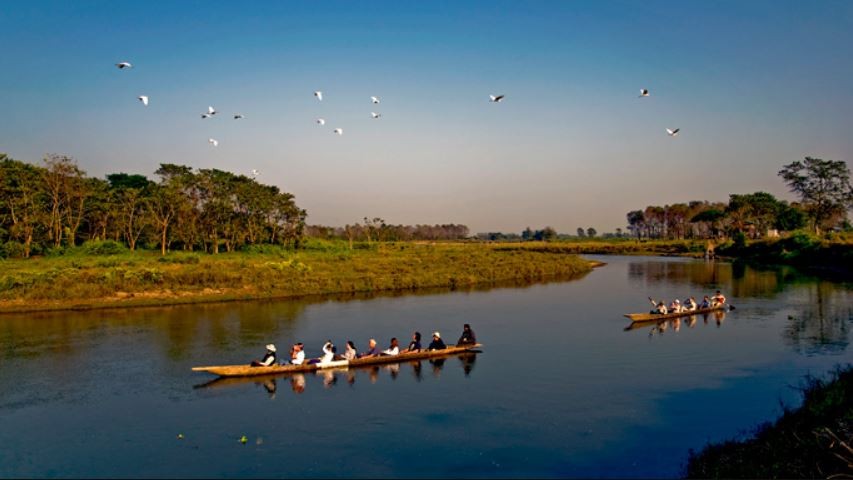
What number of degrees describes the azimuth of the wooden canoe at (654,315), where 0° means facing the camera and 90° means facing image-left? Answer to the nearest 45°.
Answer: approximately 90°

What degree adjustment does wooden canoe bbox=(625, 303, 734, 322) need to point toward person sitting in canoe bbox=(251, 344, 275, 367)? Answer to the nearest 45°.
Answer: approximately 45° to its left

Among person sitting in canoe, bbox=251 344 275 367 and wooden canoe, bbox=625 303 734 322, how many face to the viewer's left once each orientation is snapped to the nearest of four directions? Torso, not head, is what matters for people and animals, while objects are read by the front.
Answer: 2

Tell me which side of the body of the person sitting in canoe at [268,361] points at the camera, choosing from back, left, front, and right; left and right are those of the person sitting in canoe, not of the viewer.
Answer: left
